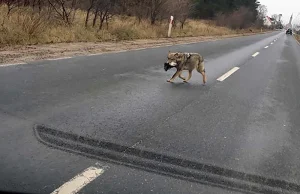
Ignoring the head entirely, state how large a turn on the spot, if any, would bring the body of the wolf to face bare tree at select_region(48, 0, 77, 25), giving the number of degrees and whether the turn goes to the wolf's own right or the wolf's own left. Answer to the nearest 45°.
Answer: approximately 45° to the wolf's own right

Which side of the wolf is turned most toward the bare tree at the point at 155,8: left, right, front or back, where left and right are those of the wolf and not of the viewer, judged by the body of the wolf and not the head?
right

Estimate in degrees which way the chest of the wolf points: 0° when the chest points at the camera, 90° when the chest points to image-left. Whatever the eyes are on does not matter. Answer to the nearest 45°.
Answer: approximately 90°
